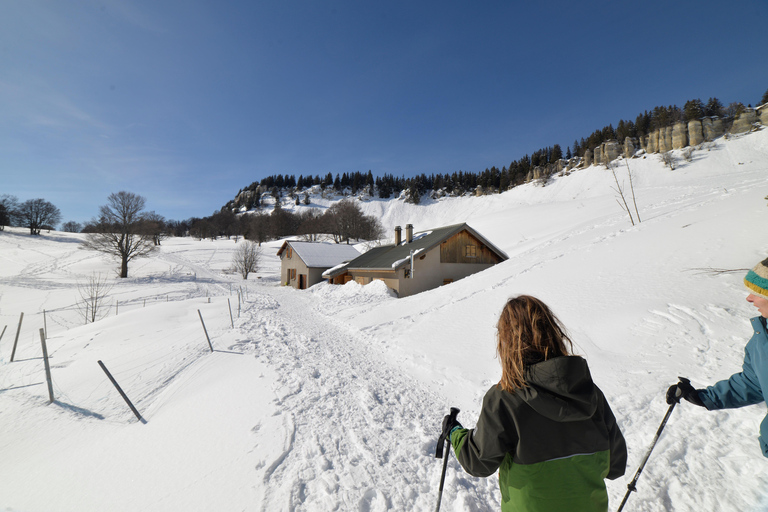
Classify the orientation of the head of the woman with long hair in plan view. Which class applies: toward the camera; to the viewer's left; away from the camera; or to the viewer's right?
away from the camera

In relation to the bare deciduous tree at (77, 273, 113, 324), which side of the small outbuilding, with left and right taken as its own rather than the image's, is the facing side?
front

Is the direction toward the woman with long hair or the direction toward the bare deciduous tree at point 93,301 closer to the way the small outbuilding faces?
the bare deciduous tree

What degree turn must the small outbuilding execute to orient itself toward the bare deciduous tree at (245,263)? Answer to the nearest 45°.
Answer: approximately 90° to its right

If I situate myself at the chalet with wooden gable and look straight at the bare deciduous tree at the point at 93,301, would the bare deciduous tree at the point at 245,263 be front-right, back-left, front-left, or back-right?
front-right

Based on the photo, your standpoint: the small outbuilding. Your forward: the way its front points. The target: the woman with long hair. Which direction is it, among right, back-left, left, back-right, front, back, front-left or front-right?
front-left

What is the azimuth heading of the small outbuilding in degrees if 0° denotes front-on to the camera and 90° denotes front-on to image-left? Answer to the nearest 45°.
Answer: approximately 45°

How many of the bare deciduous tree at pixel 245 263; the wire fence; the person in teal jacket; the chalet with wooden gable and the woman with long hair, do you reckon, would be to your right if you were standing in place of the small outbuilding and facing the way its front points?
1

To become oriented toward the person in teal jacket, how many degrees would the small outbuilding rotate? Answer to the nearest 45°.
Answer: approximately 45° to its left

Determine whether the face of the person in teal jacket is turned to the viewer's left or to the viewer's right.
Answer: to the viewer's left

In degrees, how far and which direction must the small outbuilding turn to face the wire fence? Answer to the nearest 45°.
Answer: approximately 45° to its left

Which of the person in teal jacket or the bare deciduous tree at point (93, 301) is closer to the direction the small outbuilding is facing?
the bare deciduous tree

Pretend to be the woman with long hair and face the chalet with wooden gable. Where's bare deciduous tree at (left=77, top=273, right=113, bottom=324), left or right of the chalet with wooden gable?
left

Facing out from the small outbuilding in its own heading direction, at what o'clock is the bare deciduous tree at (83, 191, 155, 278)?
The bare deciduous tree is roughly at 2 o'clock from the small outbuilding.

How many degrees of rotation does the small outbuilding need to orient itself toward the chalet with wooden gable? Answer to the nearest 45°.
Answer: approximately 90° to its left
